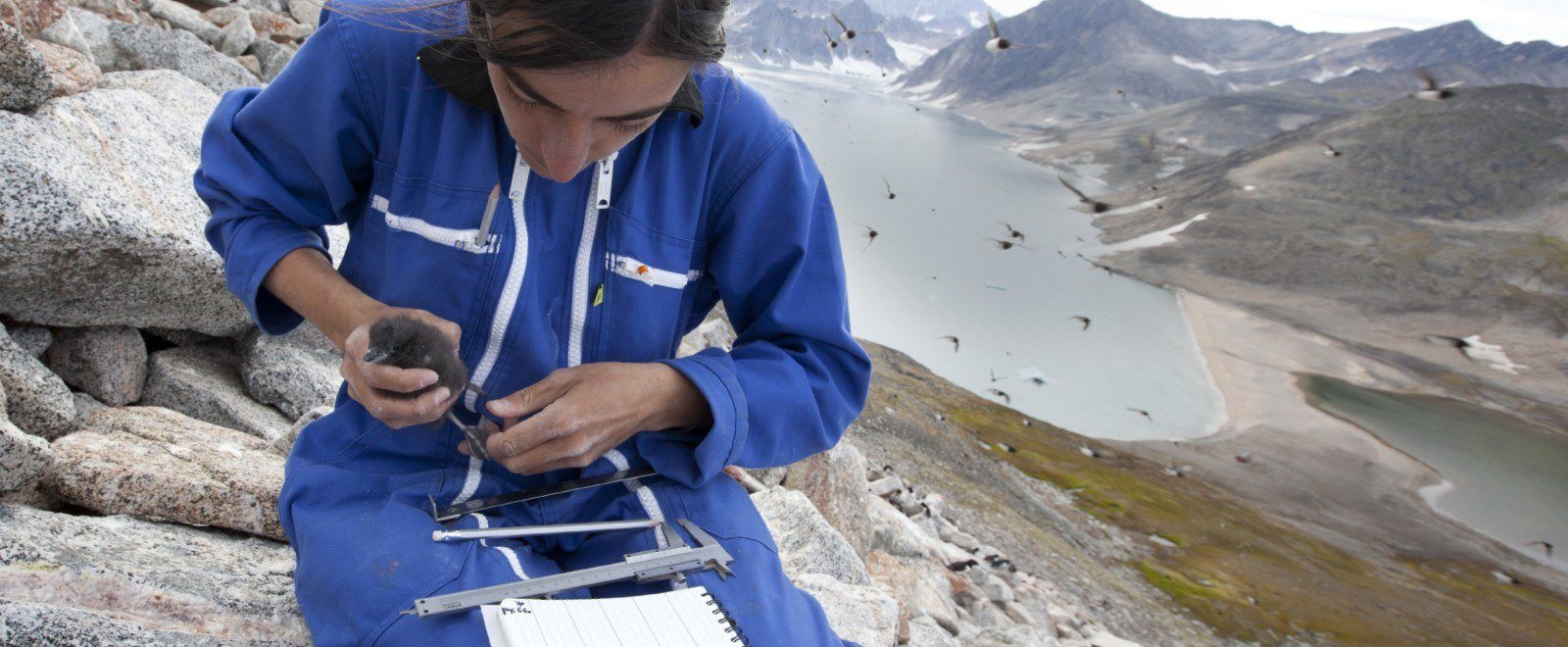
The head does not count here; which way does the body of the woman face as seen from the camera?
toward the camera

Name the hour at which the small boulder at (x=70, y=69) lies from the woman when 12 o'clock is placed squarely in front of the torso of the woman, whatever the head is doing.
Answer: The small boulder is roughly at 5 o'clock from the woman.

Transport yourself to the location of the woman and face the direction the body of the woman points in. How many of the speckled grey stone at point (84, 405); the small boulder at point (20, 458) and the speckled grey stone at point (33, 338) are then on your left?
0

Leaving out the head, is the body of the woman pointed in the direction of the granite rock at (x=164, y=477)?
no

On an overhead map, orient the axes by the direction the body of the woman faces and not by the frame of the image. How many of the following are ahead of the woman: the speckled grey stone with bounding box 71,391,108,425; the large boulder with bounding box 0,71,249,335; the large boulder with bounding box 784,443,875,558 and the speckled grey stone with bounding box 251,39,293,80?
0

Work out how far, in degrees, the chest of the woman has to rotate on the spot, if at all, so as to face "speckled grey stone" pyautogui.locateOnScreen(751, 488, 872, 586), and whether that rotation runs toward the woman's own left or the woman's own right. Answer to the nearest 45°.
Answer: approximately 135° to the woman's own left

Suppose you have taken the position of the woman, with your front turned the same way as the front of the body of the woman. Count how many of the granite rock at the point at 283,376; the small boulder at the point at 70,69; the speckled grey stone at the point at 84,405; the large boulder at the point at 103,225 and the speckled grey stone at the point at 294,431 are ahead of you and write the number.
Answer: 0

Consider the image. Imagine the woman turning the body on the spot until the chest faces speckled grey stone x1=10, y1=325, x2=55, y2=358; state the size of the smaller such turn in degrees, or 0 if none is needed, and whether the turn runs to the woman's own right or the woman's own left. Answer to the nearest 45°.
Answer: approximately 135° to the woman's own right

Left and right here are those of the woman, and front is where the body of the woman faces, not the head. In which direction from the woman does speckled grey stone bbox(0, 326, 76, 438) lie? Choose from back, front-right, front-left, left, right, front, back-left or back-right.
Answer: back-right

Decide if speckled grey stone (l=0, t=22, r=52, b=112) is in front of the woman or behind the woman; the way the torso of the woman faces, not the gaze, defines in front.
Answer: behind

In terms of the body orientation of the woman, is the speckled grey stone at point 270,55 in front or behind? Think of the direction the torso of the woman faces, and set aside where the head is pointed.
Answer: behind

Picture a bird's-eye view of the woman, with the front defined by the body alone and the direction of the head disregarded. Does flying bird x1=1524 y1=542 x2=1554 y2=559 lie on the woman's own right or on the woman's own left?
on the woman's own left

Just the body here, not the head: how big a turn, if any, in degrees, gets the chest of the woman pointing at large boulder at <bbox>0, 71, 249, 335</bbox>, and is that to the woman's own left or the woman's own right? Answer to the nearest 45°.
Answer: approximately 135° to the woman's own right

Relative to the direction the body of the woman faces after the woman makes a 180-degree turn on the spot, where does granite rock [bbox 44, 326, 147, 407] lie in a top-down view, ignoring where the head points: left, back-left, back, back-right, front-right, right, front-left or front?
front-left

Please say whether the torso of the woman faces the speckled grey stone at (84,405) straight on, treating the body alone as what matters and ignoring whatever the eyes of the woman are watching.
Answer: no

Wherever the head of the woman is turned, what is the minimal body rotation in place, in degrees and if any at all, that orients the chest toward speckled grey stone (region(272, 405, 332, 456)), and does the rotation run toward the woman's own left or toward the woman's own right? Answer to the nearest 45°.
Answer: approximately 135° to the woman's own right

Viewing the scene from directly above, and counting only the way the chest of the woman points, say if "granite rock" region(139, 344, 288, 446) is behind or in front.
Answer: behind
